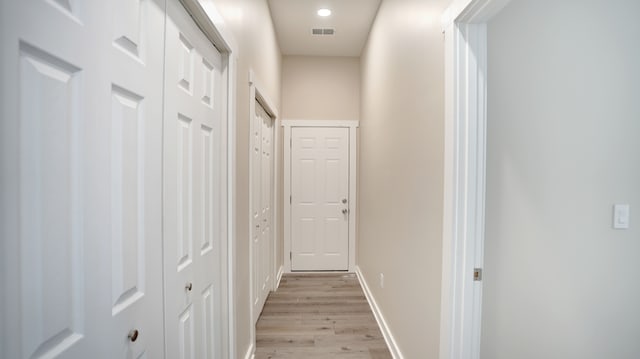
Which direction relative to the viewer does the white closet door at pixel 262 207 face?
to the viewer's right

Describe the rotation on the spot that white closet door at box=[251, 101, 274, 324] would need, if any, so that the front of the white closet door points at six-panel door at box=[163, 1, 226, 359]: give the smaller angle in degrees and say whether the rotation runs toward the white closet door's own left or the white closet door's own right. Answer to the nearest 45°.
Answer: approximately 90° to the white closet door's own right

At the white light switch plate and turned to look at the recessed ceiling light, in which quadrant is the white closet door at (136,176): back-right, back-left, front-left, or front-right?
front-left

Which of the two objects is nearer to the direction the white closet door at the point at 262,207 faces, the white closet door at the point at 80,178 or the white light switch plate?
the white light switch plate

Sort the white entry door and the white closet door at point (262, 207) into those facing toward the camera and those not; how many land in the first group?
1

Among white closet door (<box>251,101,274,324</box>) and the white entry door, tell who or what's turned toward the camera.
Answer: the white entry door

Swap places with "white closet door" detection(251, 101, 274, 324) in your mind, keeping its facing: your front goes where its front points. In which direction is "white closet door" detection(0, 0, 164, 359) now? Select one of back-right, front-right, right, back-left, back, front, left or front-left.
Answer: right

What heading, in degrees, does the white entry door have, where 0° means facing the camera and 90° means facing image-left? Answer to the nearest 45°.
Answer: approximately 0°

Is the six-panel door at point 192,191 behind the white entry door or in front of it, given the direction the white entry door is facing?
in front

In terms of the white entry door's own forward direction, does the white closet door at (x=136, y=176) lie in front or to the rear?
in front

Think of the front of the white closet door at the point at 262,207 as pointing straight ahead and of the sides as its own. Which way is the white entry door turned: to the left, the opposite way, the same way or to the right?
to the right

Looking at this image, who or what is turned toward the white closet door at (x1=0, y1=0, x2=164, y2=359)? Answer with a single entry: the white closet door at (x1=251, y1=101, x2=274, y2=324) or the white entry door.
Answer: the white entry door

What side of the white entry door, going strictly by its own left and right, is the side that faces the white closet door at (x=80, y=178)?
front

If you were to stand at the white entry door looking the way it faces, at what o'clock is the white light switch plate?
The white light switch plate is roughly at 11 o'clock from the white entry door.
